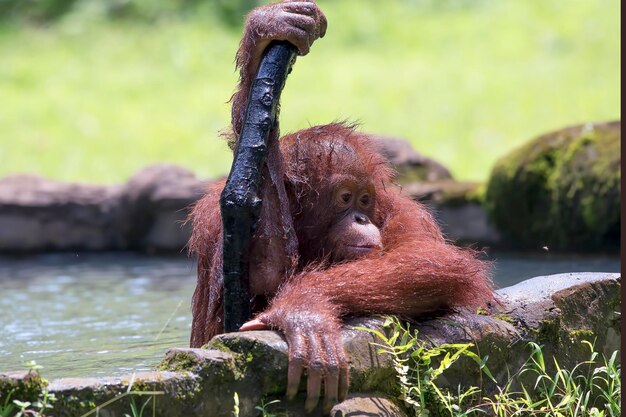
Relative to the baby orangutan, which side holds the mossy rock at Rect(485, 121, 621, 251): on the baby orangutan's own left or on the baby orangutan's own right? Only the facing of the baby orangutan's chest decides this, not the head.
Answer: on the baby orangutan's own left

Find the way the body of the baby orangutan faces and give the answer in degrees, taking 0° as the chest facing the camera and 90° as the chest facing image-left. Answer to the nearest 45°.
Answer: approximately 315°
